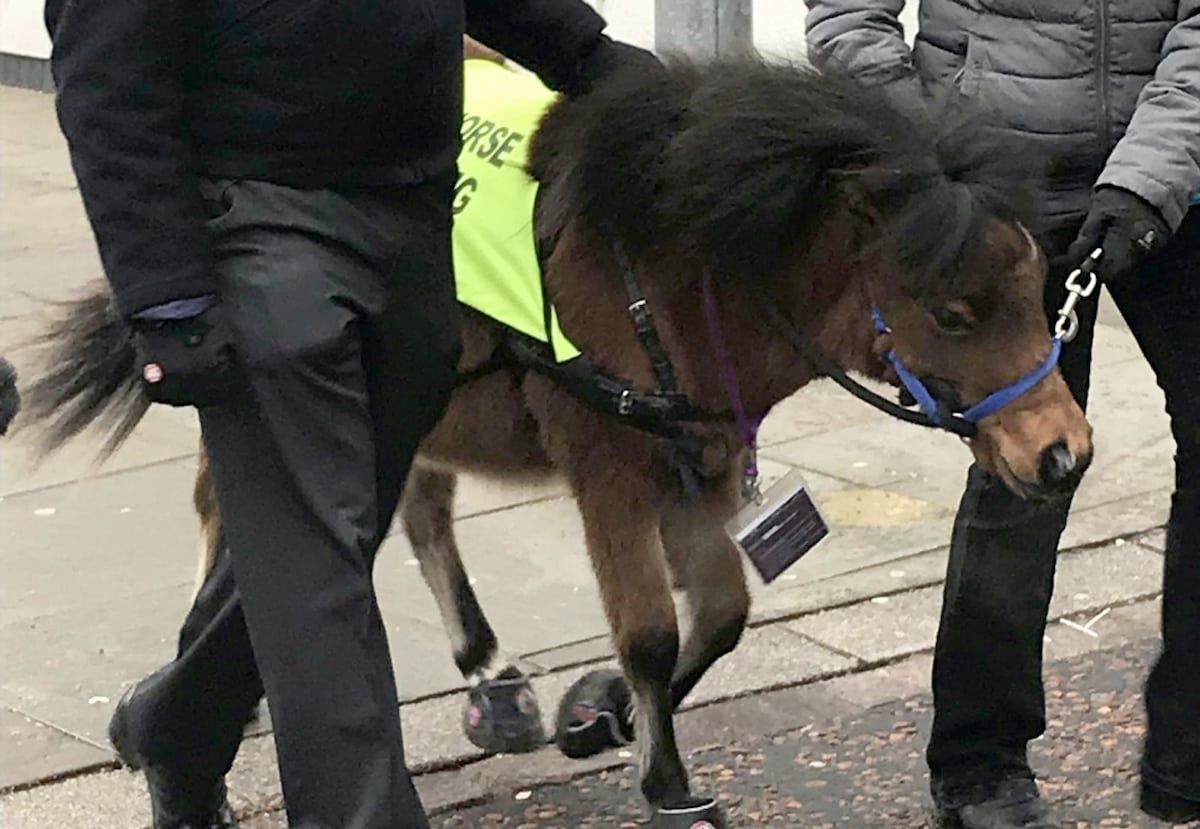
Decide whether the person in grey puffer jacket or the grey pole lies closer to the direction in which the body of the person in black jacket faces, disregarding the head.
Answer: the person in grey puffer jacket

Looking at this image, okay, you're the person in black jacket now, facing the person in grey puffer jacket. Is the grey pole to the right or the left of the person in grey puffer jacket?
left

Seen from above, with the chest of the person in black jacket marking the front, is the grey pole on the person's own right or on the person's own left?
on the person's own left

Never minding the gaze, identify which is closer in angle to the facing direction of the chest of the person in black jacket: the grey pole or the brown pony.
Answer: the brown pony

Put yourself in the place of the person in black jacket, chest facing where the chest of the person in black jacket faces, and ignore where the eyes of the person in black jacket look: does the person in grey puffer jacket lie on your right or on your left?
on your left
